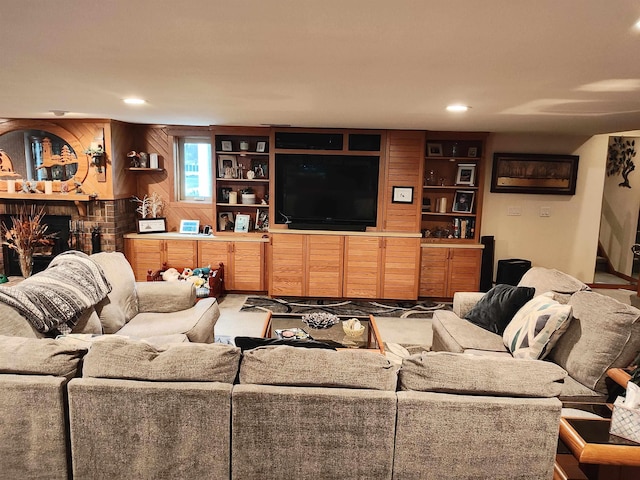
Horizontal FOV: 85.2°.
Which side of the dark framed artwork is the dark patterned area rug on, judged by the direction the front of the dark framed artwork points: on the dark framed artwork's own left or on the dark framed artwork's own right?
on the dark framed artwork's own right

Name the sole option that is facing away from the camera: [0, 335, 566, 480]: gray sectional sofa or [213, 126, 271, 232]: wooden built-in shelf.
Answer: the gray sectional sofa

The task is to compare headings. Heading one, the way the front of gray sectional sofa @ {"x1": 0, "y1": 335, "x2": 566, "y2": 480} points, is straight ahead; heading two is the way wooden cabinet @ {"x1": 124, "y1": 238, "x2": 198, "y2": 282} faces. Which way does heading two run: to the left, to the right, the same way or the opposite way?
the opposite way

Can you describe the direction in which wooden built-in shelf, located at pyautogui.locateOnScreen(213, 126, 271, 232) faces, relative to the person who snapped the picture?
facing the viewer

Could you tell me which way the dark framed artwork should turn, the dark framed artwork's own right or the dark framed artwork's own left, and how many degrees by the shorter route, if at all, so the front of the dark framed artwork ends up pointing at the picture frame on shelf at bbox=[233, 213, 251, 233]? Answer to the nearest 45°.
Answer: approximately 45° to the dark framed artwork's own right

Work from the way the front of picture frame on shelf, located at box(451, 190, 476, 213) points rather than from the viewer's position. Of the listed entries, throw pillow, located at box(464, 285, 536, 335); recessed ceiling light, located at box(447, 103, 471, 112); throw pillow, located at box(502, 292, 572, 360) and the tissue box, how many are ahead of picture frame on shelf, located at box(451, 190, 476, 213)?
4

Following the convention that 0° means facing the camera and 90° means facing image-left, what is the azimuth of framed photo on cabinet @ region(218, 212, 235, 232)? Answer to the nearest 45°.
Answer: approximately 0°

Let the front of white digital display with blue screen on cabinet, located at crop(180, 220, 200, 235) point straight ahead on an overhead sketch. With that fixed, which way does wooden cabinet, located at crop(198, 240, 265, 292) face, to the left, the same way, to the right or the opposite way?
the same way

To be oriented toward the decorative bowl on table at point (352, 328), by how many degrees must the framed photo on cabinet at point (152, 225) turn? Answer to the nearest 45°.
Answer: approximately 45° to its left

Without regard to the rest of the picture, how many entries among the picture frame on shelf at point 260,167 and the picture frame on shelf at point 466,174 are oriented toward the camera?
2

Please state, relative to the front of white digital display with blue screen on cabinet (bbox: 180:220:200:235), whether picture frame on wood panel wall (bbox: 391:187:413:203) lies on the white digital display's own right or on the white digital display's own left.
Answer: on the white digital display's own left

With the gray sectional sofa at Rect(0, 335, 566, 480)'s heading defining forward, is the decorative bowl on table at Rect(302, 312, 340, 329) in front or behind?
in front

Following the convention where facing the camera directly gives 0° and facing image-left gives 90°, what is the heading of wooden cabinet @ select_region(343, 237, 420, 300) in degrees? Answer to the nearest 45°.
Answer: approximately 0°

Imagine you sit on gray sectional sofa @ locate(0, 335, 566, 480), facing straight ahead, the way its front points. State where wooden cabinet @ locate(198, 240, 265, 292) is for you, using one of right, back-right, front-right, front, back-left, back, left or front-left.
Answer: front

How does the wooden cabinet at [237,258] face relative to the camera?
toward the camera

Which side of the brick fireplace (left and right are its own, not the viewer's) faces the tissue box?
front

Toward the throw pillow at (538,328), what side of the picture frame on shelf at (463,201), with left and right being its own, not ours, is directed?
front

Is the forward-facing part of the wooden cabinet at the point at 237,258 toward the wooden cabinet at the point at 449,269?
no
